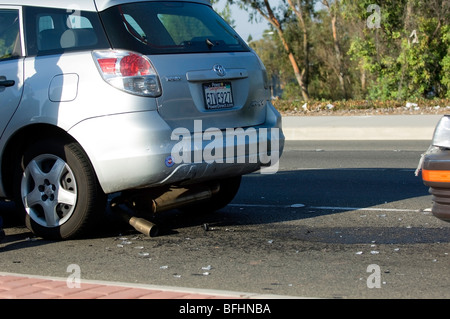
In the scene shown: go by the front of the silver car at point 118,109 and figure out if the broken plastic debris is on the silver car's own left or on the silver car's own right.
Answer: on the silver car's own right

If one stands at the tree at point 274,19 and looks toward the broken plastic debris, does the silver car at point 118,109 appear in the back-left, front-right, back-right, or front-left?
front-right

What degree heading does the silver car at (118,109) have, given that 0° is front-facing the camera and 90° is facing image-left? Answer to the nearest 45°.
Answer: approximately 135°

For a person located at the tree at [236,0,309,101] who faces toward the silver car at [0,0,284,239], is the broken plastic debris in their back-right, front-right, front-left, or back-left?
front-left

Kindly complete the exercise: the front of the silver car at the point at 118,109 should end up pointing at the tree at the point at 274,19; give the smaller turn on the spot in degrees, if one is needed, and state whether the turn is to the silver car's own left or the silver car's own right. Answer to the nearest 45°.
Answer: approximately 45° to the silver car's own right
